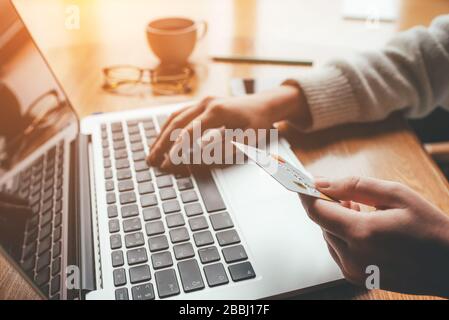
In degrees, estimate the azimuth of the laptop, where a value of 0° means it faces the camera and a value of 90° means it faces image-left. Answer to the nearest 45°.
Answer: approximately 270°

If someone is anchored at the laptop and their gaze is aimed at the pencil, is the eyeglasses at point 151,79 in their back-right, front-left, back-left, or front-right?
front-left

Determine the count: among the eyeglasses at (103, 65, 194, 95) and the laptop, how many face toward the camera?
1

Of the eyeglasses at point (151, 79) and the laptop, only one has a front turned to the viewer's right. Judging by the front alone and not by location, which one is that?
the laptop

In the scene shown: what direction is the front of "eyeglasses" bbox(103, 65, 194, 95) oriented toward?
toward the camera

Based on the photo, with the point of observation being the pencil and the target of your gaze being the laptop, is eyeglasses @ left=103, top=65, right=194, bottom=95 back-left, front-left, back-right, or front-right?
front-right

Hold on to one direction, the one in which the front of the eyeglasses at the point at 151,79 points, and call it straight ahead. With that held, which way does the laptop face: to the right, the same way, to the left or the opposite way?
to the left
